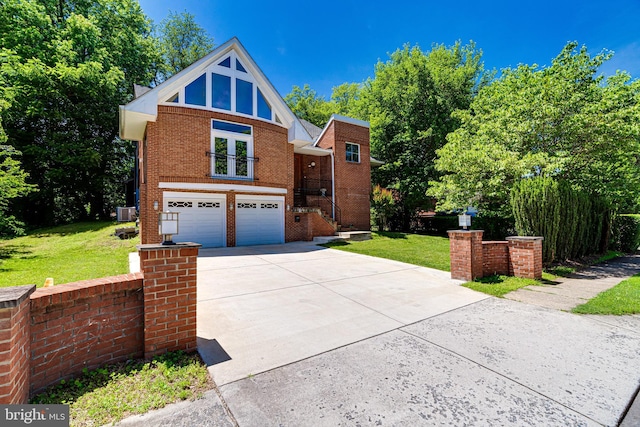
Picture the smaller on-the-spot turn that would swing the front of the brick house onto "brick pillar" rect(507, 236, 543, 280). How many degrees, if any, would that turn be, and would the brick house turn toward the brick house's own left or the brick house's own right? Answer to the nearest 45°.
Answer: approximately 45° to the brick house's own left

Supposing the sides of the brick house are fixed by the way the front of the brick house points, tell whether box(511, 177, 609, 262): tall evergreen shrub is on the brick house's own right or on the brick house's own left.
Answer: on the brick house's own left

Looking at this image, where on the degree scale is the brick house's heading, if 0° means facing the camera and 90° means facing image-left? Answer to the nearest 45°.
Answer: approximately 0°

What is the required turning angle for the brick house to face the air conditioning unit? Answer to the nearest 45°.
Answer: approximately 135° to its right

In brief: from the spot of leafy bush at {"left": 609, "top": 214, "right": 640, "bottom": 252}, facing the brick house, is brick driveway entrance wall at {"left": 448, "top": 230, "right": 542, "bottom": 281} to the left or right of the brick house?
left

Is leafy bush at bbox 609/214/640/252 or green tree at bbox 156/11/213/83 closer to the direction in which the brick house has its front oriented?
the leafy bush

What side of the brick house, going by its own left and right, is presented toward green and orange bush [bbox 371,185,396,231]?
left

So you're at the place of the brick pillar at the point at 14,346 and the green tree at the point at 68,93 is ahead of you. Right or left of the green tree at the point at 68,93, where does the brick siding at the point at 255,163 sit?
right

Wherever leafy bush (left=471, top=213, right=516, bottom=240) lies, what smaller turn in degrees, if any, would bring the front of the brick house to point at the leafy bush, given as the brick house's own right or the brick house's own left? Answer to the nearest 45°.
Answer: approximately 90° to the brick house's own left

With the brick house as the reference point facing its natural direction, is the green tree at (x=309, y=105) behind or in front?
behind

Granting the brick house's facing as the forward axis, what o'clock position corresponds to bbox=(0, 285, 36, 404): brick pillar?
The brick pillar is roughly at 12 o'clock from the brick house.
